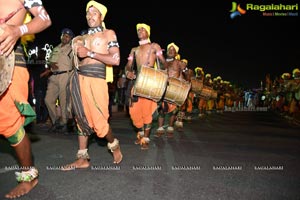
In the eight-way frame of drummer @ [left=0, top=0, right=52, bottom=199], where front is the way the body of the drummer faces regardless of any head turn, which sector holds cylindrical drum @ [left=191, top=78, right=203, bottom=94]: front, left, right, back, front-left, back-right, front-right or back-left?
back

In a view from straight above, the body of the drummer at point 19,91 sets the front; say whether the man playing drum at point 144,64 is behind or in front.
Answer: behind

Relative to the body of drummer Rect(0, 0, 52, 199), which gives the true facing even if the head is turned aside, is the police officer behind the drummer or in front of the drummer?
behind

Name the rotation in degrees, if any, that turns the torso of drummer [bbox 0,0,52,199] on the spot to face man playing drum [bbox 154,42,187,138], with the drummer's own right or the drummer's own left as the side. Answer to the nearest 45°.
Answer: approximately 180°

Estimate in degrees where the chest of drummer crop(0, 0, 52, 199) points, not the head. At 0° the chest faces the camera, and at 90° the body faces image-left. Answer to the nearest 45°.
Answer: approximately 45°

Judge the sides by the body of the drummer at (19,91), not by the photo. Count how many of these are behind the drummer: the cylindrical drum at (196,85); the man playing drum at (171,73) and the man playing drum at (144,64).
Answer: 3
